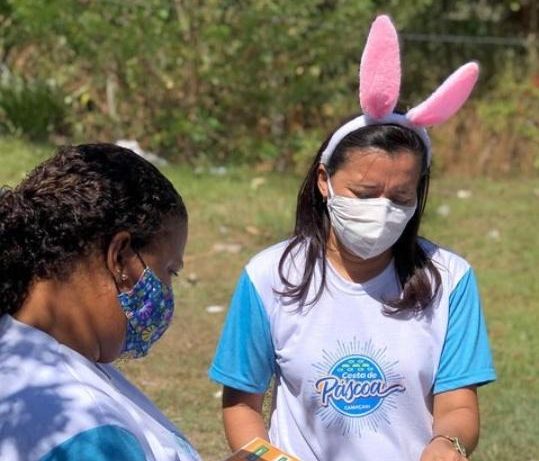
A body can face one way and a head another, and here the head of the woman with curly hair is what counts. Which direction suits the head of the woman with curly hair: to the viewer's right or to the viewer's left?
to the viewer's right

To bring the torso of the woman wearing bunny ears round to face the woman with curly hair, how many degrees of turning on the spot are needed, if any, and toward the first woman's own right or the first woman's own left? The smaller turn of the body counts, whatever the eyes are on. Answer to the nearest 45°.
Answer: approximately 45° to the first woman's own right

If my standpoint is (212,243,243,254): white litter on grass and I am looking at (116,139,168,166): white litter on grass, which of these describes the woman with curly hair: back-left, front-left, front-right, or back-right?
back-left

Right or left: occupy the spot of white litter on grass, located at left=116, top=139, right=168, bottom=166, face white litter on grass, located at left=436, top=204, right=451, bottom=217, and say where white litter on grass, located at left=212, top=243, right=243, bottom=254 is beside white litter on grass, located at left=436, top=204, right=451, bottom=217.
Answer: right

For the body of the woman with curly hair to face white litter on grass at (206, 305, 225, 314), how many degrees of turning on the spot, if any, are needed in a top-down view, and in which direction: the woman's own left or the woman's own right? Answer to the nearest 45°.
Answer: approximately 90° to the woman's own left

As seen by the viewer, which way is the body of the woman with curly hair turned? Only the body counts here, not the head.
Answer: to the viewer's right

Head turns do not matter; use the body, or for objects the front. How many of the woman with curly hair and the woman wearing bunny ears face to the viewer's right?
1

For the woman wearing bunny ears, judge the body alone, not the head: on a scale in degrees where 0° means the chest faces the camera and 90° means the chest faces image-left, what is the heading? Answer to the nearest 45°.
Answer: approximately 0°

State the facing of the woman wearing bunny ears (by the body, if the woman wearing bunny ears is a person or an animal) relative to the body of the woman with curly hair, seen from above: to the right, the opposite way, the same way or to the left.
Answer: to the right

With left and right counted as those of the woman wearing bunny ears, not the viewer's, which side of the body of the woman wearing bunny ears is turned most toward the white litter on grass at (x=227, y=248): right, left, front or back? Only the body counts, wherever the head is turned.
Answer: back

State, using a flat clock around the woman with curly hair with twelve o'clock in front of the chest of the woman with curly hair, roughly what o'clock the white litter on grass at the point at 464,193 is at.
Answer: The white litter on grass is roughly at 10 o'clock from the woman with curly hair.

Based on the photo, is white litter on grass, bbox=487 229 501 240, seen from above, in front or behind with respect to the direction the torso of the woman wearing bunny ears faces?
behind

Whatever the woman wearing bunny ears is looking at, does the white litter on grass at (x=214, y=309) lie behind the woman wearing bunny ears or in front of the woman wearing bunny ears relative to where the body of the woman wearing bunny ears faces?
behind

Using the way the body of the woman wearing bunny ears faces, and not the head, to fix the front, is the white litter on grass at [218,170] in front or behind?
behind

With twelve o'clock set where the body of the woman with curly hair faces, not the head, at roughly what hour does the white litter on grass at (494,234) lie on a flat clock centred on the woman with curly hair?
The white litter on grass is roughly at 10 o'clock from the woman with curly hair.
